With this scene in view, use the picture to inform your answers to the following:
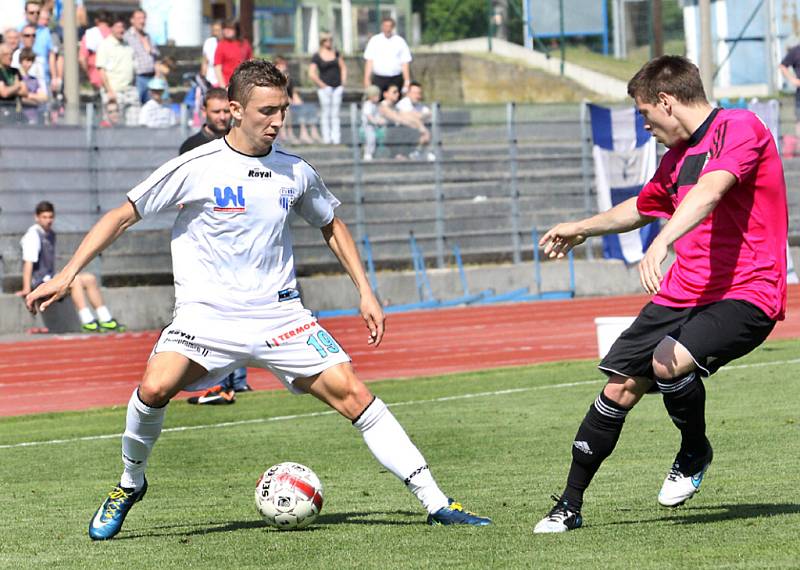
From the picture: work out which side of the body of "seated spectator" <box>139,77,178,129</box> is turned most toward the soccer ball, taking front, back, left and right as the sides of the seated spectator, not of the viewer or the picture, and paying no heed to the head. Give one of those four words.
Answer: front

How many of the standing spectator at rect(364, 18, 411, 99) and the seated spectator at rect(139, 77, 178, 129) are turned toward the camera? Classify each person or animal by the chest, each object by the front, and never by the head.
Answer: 2

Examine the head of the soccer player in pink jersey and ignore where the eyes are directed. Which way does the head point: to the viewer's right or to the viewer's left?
to the viewer's left

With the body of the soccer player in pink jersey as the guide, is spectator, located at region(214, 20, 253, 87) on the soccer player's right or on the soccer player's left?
on the soccer player's right

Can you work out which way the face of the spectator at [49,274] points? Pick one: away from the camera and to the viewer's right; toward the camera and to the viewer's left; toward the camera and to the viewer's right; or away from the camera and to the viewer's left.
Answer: toward the camera and to the viewer's right

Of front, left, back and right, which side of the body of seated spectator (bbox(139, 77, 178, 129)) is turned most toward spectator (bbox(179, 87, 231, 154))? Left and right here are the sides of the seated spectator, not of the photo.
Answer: front

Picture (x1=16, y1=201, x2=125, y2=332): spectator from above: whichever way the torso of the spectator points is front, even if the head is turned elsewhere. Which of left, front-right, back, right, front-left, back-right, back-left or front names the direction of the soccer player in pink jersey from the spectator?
front-right

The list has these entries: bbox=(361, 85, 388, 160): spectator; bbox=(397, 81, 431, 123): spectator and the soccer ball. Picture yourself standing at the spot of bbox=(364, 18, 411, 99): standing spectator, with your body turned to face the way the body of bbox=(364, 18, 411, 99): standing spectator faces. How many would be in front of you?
3

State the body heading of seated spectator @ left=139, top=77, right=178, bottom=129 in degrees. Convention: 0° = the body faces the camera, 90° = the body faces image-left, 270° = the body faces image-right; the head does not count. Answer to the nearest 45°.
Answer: approximately 0°

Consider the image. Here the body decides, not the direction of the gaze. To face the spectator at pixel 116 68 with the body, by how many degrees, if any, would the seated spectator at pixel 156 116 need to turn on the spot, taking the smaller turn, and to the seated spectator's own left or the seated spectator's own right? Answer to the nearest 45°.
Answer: approximately 180°
